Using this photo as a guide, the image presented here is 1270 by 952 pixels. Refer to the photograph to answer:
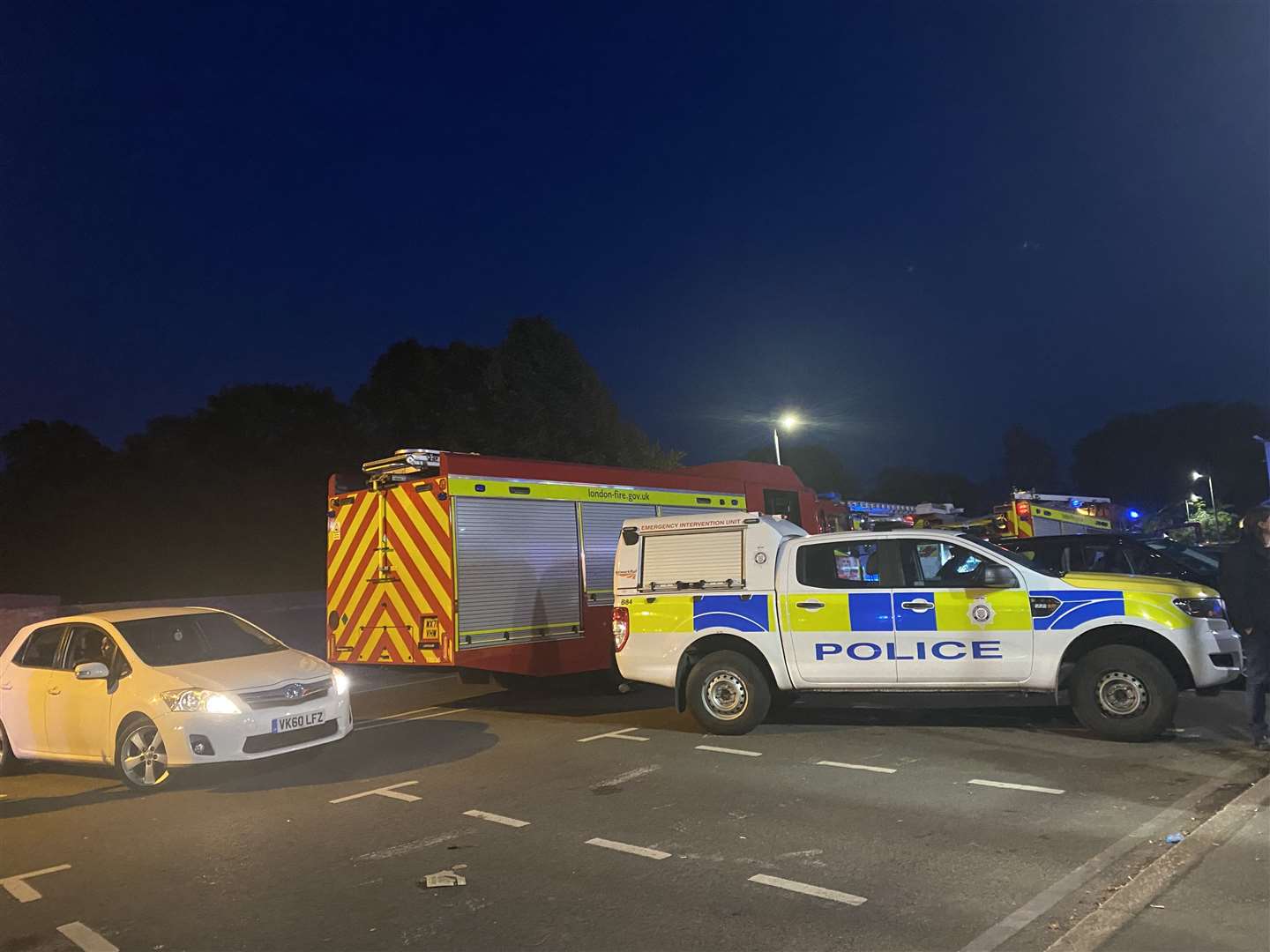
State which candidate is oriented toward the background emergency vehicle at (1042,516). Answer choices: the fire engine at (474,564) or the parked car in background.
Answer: the fire engine

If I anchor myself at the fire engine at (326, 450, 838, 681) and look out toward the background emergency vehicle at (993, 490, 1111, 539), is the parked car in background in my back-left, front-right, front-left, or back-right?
front-right

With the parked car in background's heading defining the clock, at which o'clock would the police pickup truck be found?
The police pickup truck is roughly at 4 o'clock from the parked car in background.

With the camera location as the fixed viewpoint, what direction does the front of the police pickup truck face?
facing to the right of the viewer

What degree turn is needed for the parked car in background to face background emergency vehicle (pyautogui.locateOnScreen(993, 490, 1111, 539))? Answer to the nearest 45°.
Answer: approximately 90° to its left

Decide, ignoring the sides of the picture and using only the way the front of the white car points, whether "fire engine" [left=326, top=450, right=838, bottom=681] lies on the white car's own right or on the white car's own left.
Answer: on the white car's own left

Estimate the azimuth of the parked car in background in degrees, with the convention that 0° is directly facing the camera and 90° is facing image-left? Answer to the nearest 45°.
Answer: approximately 270°

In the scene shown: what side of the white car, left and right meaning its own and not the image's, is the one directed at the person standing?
front

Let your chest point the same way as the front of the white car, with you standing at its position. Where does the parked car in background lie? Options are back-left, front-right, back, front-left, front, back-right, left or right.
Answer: front-left

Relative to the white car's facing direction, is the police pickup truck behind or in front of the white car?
in front

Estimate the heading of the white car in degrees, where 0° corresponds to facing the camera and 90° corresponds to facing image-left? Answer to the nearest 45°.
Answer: approximately 315°

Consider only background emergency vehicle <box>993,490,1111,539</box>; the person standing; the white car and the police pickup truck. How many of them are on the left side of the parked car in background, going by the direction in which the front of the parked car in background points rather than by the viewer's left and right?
1

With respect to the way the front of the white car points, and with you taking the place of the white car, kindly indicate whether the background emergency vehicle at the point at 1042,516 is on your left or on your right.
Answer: on your left

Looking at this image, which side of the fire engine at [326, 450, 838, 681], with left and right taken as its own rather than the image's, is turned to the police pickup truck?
right

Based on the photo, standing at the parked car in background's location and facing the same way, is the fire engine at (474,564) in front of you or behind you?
behind
